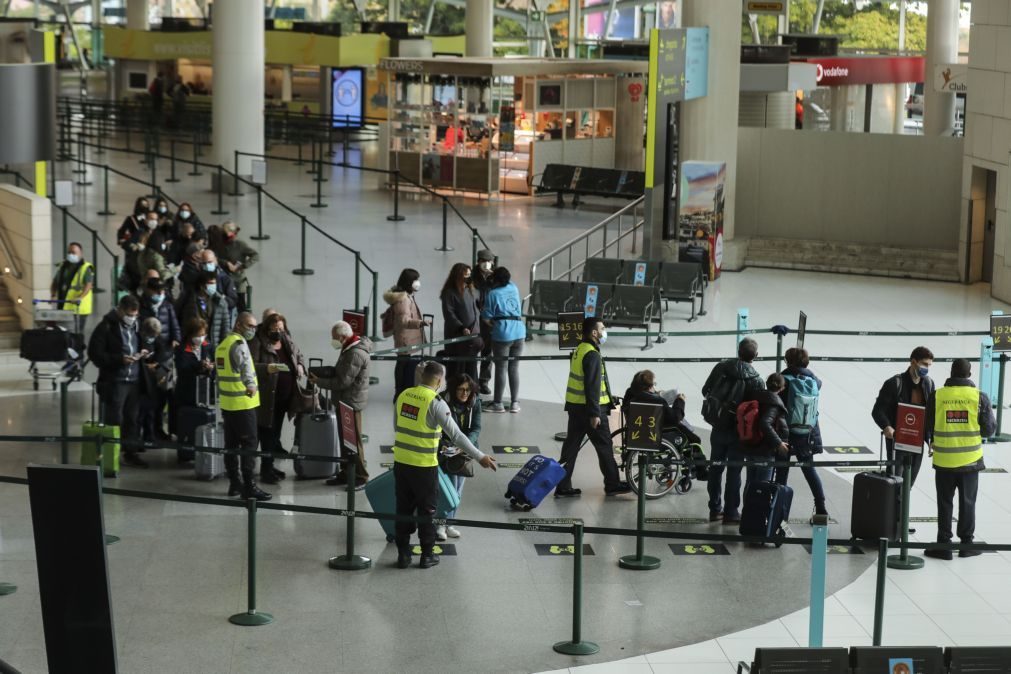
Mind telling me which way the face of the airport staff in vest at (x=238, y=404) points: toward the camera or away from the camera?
toward the camera

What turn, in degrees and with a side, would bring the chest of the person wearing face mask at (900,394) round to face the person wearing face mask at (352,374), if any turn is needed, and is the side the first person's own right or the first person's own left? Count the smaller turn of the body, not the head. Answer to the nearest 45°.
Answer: approximately 135° to the first person's own right

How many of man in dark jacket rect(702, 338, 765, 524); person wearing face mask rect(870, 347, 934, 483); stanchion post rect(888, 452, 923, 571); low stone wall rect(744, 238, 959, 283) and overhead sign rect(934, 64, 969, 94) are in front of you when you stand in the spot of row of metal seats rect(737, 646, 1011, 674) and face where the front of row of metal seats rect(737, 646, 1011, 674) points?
5

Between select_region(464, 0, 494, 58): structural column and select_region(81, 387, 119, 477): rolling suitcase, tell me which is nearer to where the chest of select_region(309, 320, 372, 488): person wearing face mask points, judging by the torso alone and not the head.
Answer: the rolling suitcase

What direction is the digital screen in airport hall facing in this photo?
toward the camera

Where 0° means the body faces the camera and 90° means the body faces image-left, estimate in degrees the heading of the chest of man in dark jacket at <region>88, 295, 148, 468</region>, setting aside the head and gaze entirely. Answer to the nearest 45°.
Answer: approximately 315°

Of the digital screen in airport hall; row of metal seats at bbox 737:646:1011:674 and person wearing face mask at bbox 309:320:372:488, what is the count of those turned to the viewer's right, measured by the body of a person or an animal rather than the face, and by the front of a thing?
0

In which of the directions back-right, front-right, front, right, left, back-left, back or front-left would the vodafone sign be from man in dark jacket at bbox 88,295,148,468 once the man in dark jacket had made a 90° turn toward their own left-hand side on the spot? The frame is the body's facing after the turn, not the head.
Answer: front

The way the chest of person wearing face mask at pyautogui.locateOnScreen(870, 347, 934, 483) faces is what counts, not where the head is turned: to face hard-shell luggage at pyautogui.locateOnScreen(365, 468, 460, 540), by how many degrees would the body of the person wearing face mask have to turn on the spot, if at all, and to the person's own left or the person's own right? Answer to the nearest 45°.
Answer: approximately 90° to the person's own right

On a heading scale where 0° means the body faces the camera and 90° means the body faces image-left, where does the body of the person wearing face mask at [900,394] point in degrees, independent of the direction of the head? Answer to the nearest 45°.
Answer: approximately 315°

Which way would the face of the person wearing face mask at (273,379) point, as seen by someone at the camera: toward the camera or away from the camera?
toward the camera

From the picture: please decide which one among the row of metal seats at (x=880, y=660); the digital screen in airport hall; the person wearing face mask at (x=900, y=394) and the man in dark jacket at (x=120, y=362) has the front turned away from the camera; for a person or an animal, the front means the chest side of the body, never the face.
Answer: the row of metal seats
